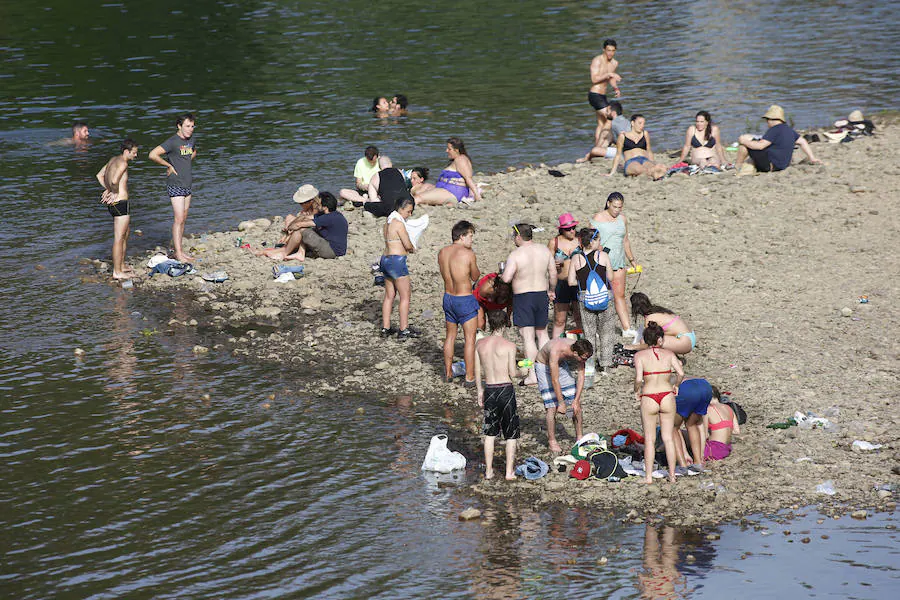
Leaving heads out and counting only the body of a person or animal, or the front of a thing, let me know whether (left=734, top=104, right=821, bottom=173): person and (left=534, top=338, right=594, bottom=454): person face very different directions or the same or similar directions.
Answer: very different directions

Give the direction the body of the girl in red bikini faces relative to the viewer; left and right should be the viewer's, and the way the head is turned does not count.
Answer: facing away from the viewer

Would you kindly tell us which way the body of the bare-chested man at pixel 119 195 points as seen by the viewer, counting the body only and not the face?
to the viewer's right

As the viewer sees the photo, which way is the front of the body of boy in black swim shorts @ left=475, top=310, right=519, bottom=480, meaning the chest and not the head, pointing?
away from the camera

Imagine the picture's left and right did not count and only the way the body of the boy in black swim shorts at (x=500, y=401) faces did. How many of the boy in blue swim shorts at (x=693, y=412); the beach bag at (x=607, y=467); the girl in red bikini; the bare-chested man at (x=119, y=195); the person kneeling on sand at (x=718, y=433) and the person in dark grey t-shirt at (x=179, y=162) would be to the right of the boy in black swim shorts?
4

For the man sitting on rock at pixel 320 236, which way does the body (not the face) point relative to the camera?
to the viewer's left

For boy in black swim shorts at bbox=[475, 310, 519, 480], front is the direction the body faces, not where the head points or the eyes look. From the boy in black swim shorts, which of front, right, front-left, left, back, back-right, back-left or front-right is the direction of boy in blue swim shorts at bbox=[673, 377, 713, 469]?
right

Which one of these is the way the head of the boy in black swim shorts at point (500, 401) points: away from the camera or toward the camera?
away from the camera

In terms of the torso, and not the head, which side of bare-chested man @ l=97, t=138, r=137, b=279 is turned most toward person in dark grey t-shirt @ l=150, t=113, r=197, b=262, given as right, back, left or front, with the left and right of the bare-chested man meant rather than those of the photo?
front

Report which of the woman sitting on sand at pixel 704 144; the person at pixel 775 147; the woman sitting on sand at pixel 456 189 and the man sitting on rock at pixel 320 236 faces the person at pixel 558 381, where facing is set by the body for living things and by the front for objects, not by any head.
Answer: the woman sitting on sand at pixel 704 144
